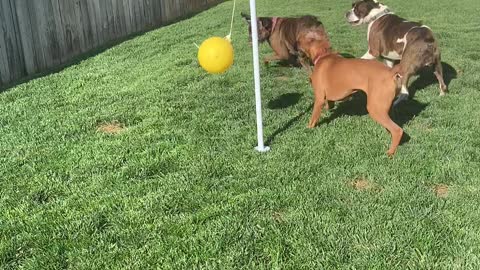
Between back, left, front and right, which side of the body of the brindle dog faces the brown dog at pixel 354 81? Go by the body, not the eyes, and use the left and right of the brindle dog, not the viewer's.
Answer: left

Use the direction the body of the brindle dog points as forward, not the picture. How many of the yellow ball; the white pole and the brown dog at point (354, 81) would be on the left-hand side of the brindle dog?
3

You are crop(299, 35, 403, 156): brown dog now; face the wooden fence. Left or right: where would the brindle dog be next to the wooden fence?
right

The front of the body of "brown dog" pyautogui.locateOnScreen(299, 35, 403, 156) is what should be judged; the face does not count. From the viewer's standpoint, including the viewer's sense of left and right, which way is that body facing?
facing away from the viewer and to the left of the viewer

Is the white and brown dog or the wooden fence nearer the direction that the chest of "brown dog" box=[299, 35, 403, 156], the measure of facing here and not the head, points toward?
the wooden fence

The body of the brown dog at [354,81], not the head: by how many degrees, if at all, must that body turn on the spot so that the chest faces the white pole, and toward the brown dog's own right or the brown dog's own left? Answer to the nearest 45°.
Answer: approximately 90° to the brown dog's own left

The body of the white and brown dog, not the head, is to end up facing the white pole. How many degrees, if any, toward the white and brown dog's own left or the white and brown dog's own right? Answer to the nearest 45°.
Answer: approximately 90° to the white and brown dog's own left

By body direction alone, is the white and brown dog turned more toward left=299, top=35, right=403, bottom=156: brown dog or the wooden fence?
the wooden fence

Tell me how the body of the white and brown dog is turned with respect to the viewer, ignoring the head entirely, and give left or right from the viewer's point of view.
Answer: facing away from the viewer and to the left of the viewer

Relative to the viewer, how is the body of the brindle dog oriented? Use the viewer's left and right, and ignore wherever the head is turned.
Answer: facing to the left of the viewer
